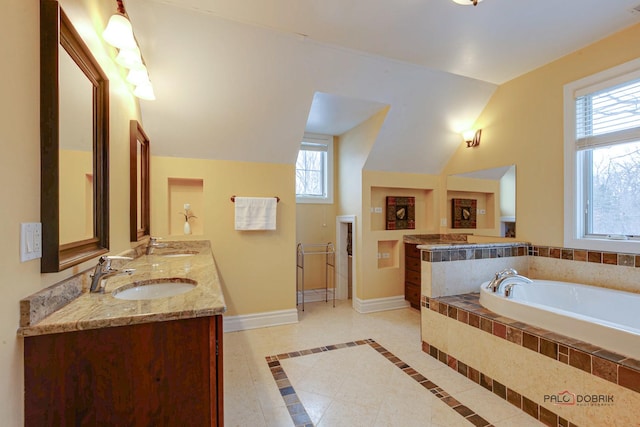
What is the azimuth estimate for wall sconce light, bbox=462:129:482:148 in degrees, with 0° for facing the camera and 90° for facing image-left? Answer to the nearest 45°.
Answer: approximately 45°

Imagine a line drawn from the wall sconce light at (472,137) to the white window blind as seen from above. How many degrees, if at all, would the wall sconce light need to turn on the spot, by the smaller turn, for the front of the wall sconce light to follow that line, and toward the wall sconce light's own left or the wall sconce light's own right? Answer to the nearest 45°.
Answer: approximately 90° to the wall sconce light's own left

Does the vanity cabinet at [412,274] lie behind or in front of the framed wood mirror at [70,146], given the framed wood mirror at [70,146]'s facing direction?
in front

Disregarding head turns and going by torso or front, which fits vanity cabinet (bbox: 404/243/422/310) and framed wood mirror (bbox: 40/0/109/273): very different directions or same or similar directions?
very different directions

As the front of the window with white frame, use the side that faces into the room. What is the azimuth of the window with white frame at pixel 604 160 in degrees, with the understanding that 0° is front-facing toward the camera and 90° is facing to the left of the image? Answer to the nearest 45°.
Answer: approximately 45°

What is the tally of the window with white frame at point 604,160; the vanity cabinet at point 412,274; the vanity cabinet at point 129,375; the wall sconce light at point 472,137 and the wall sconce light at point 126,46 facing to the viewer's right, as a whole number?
2

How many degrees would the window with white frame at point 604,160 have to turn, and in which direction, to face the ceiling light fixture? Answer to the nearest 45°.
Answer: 0° — it already faces it

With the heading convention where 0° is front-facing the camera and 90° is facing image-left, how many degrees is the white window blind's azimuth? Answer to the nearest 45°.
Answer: approximately 45°

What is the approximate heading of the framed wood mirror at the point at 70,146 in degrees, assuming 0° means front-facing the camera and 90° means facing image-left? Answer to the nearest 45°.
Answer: approximately 270°

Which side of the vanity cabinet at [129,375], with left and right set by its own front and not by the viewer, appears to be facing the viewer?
right

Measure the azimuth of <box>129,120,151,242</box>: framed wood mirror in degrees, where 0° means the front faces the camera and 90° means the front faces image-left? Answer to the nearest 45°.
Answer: approximately 270°

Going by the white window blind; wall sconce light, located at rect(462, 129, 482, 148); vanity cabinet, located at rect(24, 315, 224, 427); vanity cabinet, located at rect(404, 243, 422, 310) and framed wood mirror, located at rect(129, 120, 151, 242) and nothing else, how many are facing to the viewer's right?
2

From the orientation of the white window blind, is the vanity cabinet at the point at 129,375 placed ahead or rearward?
ahead
